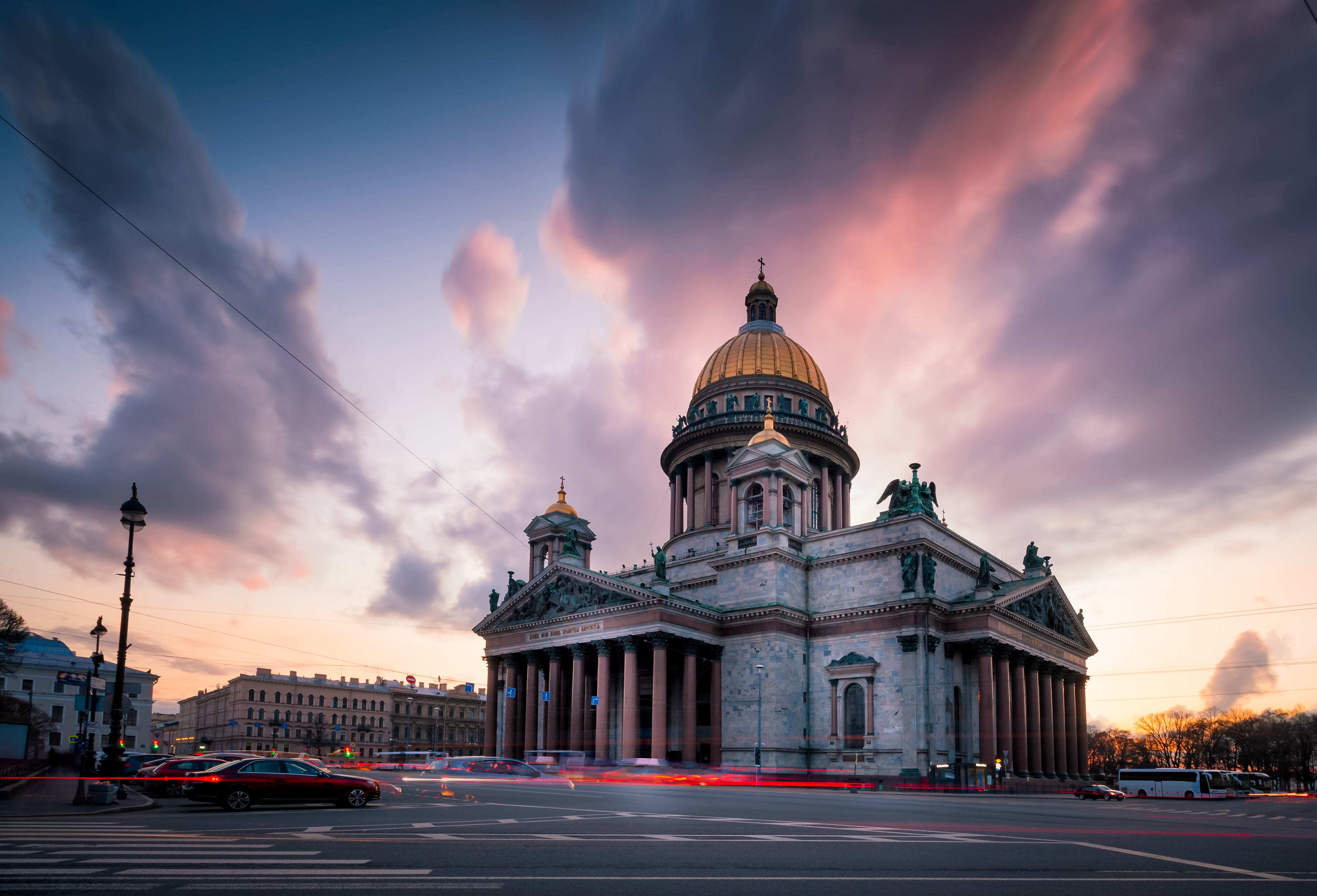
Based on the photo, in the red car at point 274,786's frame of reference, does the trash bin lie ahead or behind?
behind

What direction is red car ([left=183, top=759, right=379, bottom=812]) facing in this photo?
to the viewer's right

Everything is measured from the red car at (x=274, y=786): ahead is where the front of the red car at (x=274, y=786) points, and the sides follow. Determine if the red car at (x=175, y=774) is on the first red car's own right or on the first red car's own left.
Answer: on the first red car's own left

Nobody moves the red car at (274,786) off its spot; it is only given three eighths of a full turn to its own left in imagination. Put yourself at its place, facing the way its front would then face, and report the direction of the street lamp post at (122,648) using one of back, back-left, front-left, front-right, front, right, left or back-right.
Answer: front
